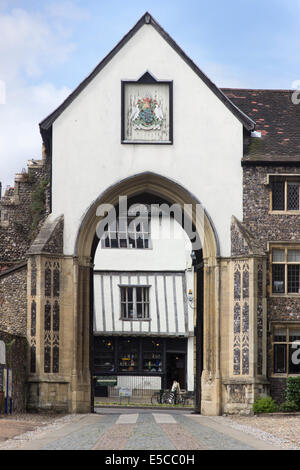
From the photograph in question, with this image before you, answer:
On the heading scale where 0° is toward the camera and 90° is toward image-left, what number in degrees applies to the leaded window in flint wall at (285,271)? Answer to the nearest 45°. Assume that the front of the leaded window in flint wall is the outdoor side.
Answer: approximately 0°
